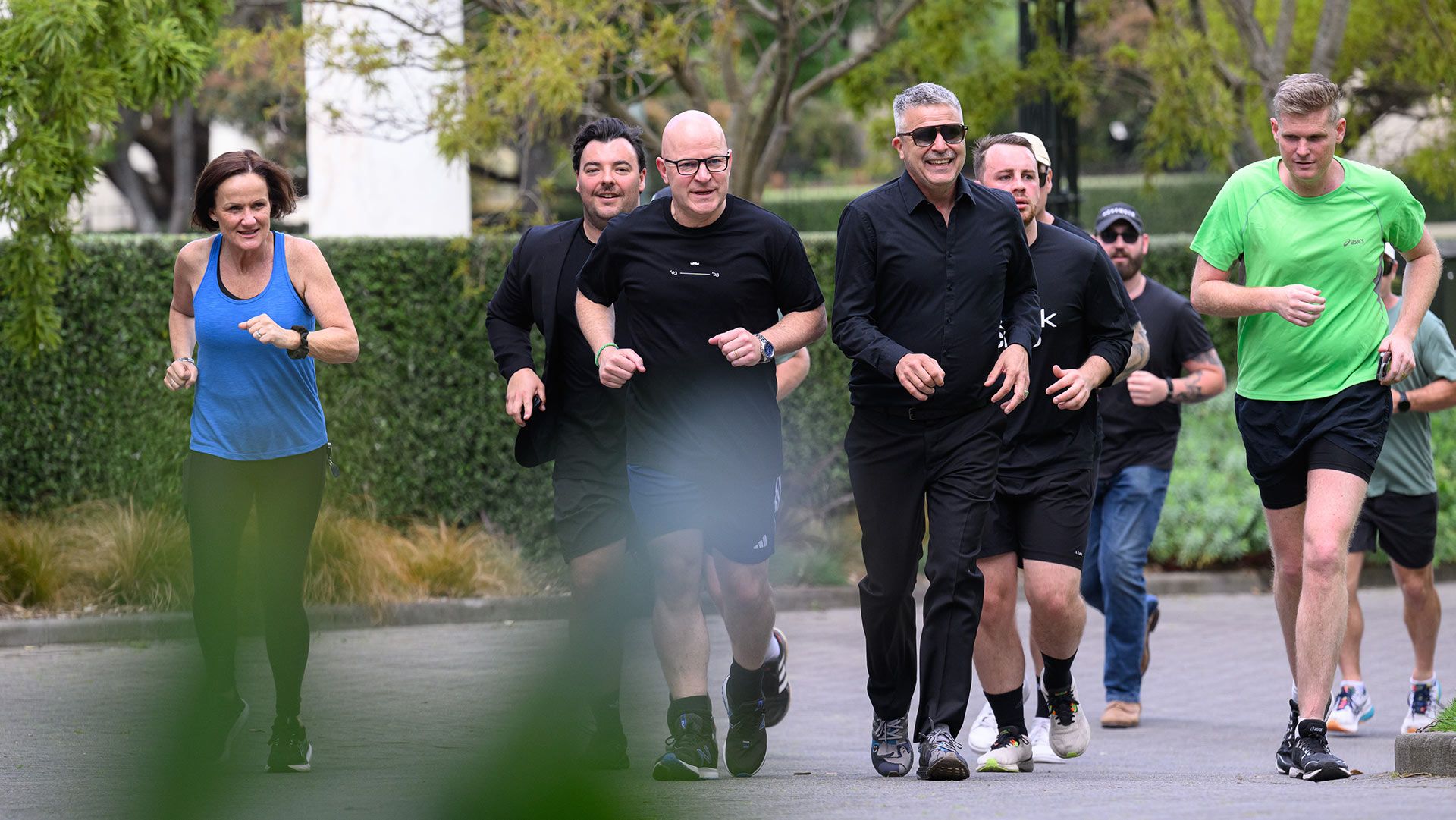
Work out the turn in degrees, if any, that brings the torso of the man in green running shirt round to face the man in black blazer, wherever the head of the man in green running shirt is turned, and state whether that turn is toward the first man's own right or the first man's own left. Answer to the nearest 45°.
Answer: approximately 90° to the first man's own right

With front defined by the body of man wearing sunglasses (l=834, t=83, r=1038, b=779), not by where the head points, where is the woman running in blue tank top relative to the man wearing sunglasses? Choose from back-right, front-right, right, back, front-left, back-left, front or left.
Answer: right

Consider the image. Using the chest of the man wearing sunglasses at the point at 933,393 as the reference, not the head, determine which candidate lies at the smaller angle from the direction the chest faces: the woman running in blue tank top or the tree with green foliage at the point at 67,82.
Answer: the woman running in blue tank top

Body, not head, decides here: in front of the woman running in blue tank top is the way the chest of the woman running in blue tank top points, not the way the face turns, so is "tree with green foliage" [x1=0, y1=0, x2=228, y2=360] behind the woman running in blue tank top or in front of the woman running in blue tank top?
behind

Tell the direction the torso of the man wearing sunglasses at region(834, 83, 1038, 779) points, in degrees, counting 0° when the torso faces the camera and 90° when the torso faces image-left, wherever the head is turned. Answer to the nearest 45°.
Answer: approximately 0°

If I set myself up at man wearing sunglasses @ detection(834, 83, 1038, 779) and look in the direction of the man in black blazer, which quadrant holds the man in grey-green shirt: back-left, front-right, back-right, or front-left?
back-right

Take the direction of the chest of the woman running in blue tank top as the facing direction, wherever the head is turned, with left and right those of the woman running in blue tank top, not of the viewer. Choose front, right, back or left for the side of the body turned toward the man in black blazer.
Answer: left

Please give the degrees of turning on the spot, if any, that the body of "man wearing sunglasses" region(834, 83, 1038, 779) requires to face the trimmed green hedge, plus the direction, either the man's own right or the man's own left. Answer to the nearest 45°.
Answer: approximately 135° to the man's own right

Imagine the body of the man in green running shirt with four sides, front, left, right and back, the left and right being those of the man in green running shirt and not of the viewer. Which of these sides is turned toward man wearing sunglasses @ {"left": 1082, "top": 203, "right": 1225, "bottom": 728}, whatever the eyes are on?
back

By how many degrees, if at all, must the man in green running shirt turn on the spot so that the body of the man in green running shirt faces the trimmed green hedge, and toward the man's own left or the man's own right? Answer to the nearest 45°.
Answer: approximately 135° to the man's own right
